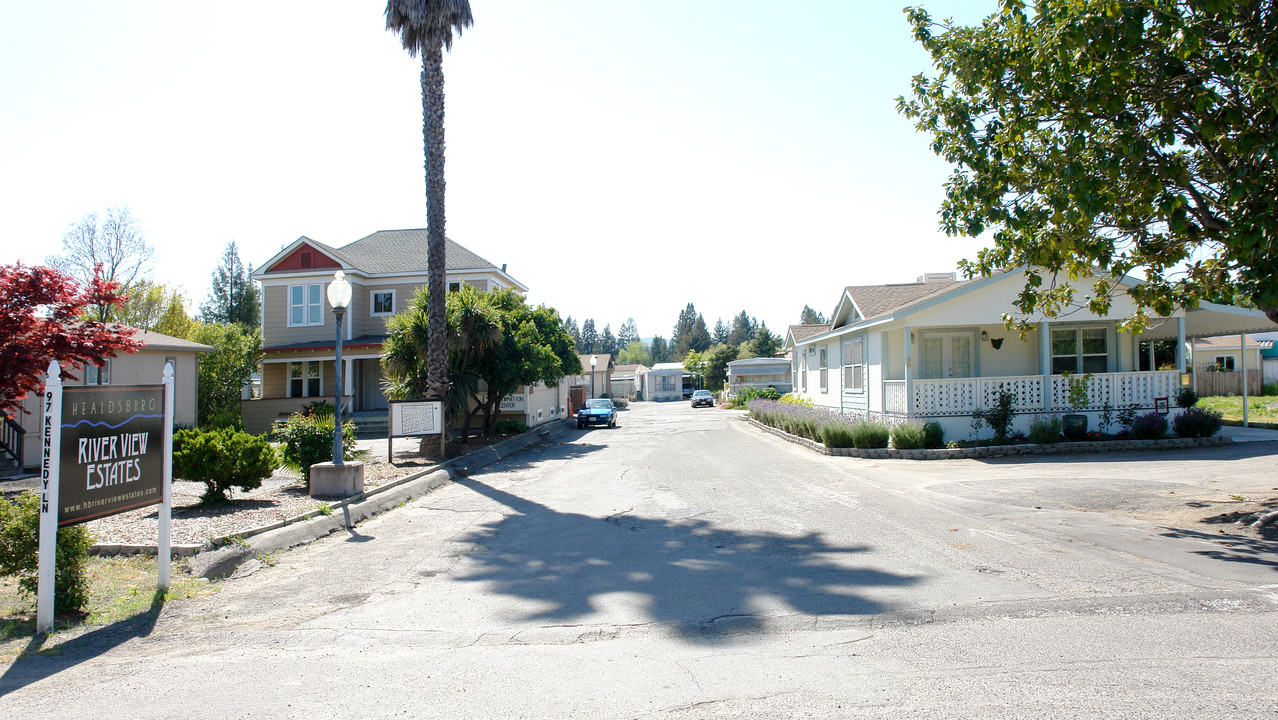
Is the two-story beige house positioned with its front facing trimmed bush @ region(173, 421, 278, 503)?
yes

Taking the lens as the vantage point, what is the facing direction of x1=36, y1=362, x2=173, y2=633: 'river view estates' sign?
facing the viewer and to the right of the viewer

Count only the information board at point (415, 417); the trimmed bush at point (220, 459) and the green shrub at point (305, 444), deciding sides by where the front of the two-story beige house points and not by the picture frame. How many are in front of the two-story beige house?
3

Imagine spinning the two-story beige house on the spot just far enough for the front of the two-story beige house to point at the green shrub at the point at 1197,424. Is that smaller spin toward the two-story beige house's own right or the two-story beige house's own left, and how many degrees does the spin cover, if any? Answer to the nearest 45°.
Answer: approximately 45° to the two-story beige house's own left

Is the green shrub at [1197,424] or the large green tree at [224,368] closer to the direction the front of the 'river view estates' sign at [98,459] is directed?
the green shrub

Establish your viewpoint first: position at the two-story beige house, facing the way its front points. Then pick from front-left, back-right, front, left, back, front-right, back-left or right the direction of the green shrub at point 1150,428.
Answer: front-left

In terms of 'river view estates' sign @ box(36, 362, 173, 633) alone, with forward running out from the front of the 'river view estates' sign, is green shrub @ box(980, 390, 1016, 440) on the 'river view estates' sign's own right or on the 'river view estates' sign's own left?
on the 'river view estates' sign's own left

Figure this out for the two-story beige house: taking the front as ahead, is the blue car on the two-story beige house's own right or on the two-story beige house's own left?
on the two-story beige house's own left

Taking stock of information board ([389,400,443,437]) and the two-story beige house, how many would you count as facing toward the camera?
2

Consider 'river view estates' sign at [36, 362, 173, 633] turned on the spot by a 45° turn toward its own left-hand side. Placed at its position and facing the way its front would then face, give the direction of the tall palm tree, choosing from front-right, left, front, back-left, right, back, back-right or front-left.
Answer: front-left

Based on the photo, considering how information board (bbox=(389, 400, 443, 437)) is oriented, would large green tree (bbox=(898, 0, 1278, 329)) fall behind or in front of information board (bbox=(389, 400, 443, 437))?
in front

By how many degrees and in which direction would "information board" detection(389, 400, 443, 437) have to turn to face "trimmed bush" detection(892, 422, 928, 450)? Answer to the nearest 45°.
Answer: approximately 90° to its left

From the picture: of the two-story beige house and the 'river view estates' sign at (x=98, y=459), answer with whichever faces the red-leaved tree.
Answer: the two-story beige house
